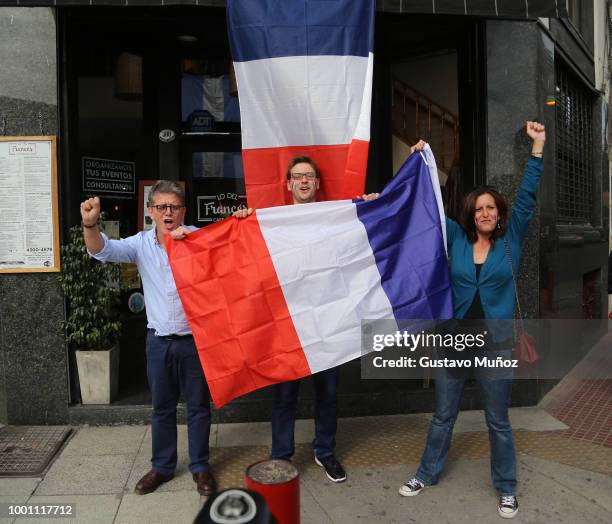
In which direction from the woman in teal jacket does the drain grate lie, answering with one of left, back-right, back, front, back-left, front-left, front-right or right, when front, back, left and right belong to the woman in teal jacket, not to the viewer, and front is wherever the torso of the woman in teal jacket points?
right

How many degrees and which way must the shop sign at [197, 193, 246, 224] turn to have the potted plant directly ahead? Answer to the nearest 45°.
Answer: approximately 45° to its right

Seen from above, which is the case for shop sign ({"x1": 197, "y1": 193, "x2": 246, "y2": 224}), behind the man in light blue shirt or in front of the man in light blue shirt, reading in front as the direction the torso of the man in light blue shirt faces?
behind

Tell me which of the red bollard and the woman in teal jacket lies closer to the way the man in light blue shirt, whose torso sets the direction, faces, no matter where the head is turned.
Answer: the red bollard

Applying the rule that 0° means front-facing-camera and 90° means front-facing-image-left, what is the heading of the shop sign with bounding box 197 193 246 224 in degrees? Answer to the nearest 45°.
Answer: approximately 0°

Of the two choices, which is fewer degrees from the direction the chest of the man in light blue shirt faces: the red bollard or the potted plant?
the red bollard

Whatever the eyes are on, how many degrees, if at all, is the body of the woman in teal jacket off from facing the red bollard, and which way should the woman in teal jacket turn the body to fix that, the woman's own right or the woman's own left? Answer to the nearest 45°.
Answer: approximately 45° to the woman's own right

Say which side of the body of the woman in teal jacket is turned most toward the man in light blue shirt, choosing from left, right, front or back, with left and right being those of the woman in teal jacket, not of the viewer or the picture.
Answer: right
